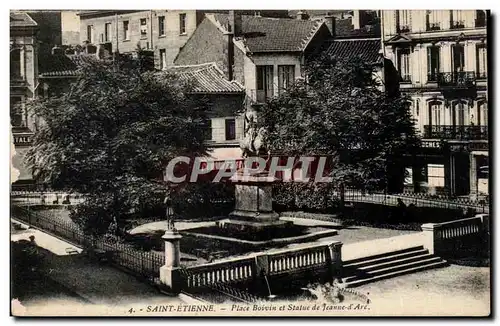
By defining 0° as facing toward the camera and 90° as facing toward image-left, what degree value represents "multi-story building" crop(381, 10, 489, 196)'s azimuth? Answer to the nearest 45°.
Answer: approximately 0°

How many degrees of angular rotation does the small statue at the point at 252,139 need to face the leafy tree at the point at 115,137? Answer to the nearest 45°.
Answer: approximately 90° to its right

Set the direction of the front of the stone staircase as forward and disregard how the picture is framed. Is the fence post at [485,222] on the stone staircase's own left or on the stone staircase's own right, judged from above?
on the stone staircase's own left

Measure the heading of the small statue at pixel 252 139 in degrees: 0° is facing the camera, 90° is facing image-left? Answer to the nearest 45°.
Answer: approximately 0°

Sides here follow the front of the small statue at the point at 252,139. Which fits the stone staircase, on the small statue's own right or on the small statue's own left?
on the small statue's own left
